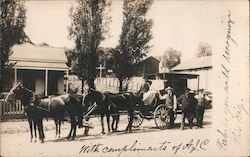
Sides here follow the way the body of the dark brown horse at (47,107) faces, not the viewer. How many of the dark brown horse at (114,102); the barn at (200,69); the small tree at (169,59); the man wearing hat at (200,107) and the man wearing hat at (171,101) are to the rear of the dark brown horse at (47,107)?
5

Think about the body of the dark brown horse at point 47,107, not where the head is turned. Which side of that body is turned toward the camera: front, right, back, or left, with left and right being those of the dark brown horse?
left

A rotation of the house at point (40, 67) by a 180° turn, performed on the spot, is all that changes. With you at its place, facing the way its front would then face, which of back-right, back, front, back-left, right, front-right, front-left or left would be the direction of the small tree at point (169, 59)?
right

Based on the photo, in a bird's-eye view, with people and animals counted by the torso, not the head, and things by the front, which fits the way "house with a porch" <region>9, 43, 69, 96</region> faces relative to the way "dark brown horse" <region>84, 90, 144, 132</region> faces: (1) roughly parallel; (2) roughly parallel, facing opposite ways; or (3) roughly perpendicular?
roughly perpendicular

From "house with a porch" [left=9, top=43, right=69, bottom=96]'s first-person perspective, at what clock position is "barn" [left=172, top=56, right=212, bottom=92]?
"barn" [left=172, top=56, right=212, bottom=92] is roughly at 9 o'clock from "house with a porch" [left=9, top=43, right=69, bottom=96].

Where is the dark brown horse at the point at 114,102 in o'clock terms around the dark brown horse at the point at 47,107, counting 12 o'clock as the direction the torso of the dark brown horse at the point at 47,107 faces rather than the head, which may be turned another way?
the dark brown horse at the point at 114,102 is roughly at 6 o'clock from the dark brown horse at the point at 47,107.

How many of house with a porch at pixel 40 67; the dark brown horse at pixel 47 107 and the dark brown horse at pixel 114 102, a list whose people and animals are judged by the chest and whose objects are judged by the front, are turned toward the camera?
1

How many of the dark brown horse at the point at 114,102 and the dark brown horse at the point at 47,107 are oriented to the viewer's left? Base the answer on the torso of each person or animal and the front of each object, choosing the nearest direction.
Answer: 2

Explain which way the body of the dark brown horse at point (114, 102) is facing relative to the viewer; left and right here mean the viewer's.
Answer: facing to the left of the viewer

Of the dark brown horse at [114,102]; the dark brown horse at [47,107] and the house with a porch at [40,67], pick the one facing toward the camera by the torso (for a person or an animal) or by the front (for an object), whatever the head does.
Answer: the house with a porch

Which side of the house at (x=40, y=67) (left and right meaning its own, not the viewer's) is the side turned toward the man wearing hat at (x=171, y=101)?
left

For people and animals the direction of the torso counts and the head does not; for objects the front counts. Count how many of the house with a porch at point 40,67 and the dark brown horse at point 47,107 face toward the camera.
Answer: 1

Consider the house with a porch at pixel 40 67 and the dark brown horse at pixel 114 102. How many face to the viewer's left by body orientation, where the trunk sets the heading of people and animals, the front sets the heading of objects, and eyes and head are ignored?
1
